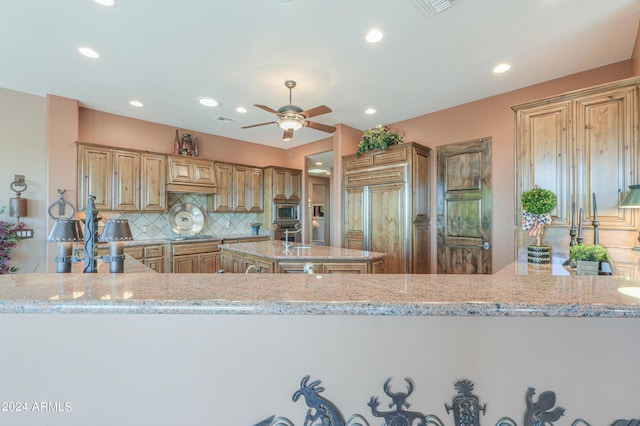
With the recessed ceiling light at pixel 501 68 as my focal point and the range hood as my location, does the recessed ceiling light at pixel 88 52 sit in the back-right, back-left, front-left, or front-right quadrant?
front-right

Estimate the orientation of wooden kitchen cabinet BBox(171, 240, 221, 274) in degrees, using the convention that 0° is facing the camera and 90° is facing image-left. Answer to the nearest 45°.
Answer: approximately 315°

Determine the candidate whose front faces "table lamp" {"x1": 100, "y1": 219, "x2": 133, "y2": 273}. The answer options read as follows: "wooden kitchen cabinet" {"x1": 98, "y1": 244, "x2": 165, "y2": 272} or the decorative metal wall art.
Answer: the wooden kitchen cabinet

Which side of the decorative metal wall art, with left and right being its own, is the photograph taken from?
front

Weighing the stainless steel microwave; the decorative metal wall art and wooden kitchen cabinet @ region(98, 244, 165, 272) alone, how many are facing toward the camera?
3

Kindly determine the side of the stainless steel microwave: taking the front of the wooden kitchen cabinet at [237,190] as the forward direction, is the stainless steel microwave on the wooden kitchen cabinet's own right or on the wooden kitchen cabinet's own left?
on the wooden kitchen cabinet's own left

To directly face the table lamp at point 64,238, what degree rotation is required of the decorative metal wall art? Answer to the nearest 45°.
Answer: approximately 90° to its right

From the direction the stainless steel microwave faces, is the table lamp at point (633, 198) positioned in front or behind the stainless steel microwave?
in front

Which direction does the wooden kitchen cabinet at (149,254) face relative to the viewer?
toward the camera

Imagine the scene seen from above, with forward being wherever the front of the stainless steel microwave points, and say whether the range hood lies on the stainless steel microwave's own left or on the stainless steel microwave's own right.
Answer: on the stainless steel microwave's own right

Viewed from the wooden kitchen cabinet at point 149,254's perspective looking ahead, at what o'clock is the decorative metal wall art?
The decorative metal wall art is roughly at 12 o'clock from the wooden kitchen cabinet.

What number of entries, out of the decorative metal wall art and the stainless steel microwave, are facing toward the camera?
2

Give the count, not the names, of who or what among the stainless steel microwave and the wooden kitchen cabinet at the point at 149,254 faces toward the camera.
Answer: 2

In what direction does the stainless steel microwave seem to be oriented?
toward the camera
